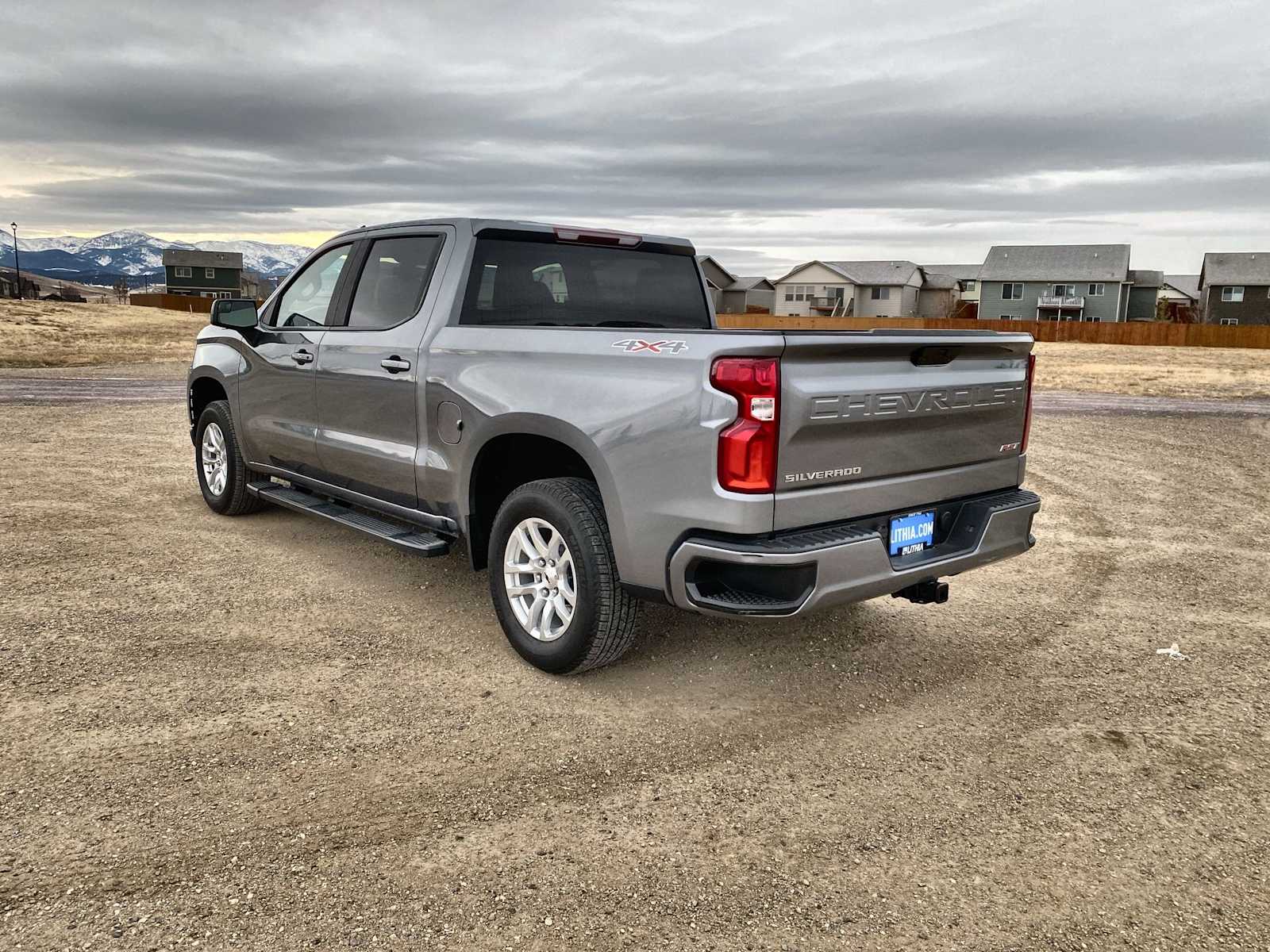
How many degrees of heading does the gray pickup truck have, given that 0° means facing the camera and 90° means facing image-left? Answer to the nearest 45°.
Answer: approximately 135°
